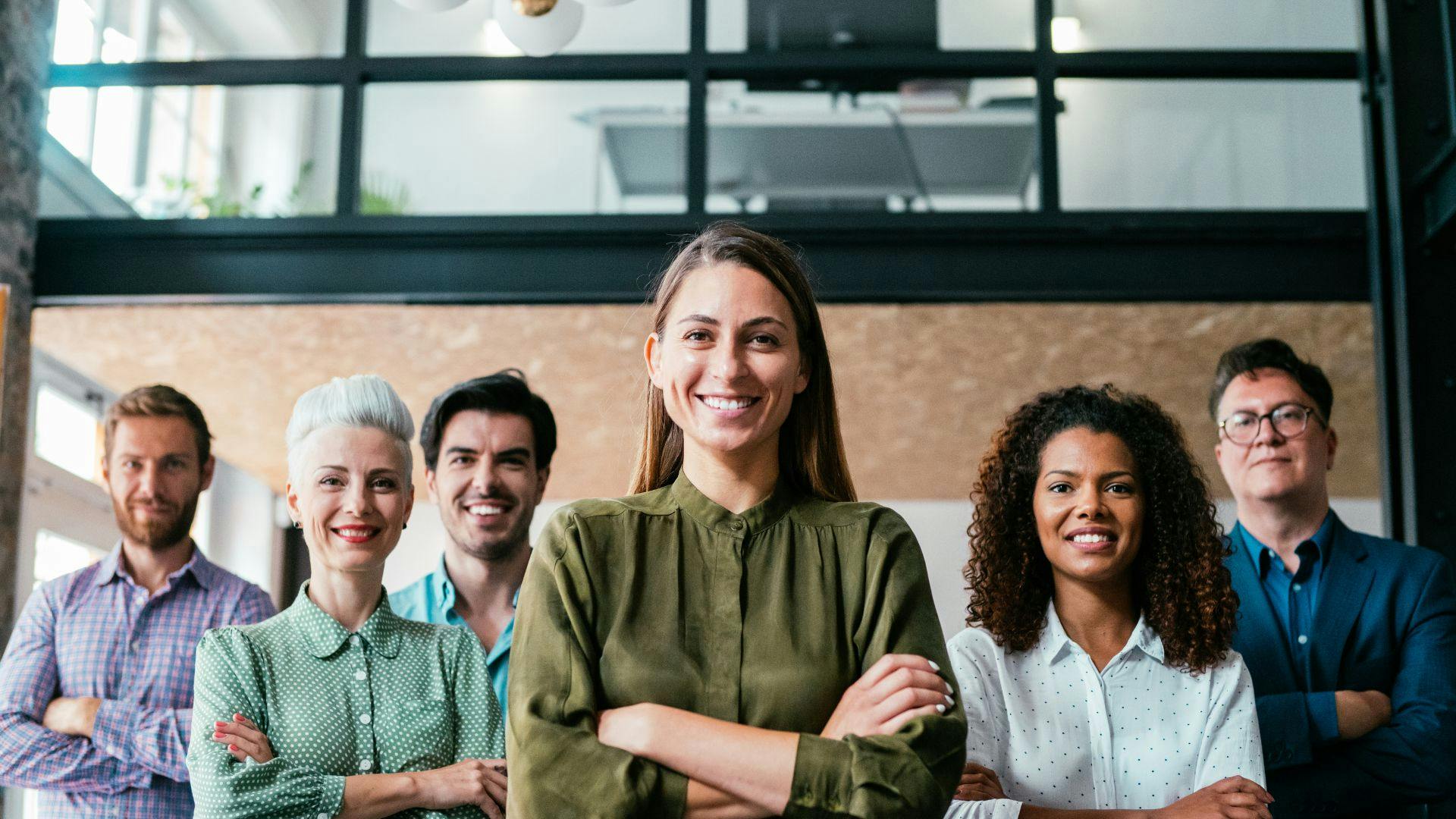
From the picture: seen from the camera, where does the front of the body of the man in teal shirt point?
toward the camera

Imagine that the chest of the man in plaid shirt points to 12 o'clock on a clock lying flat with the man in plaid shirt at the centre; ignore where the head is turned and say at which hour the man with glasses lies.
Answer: The man with glasses is roughly at 10 o'clock from the man in plaid shirt.

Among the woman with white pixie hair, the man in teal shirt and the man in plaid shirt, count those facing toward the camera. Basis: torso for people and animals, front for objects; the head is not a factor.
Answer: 3

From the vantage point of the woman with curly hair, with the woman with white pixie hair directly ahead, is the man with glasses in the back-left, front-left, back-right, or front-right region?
back-right

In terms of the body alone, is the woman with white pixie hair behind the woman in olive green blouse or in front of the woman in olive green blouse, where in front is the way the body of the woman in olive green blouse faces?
behind

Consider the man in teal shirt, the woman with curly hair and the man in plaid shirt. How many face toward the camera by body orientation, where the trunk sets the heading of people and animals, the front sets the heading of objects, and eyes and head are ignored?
3

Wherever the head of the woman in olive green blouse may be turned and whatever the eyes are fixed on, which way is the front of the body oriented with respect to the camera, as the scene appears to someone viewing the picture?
toward the camera

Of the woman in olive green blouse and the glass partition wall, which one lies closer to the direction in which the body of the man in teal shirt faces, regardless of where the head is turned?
the woman in olive green blouse
